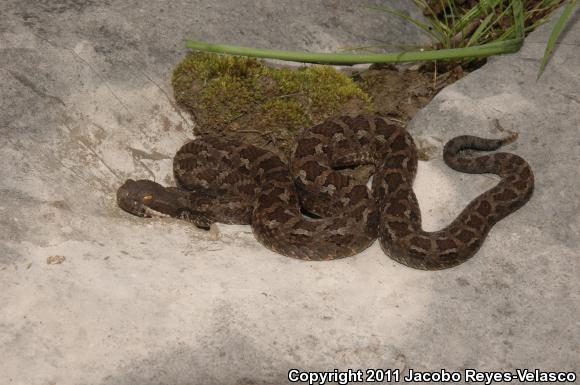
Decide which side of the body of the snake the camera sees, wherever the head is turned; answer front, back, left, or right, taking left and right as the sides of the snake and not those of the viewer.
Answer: left
